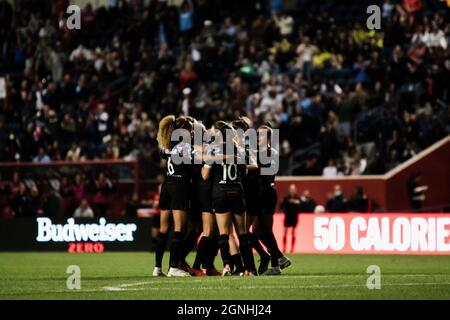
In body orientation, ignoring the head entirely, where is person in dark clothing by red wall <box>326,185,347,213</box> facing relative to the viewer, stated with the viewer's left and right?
facing the viewer

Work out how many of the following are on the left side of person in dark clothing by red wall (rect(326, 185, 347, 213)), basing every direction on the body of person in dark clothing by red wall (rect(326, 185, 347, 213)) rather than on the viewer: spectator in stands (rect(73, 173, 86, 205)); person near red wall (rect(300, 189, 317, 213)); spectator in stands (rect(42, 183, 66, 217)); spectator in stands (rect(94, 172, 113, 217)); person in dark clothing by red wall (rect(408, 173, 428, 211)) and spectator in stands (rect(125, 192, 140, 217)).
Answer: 1

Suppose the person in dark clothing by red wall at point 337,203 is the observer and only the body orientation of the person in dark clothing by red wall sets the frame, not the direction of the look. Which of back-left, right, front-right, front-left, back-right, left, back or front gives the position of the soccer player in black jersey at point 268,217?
front

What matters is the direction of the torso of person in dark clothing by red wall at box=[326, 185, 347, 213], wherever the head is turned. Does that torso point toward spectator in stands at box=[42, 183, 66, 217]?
no

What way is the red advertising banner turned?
toward the camera

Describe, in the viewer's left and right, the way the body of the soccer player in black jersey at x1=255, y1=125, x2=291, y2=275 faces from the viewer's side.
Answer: facing to the left of the viewer

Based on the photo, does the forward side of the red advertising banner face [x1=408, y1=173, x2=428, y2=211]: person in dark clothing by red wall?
no

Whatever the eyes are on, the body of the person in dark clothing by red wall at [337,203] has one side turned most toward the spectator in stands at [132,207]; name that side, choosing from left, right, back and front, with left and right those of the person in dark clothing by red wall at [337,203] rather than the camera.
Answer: right

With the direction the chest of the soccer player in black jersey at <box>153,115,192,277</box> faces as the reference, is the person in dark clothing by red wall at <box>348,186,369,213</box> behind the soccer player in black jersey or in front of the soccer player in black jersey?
in front

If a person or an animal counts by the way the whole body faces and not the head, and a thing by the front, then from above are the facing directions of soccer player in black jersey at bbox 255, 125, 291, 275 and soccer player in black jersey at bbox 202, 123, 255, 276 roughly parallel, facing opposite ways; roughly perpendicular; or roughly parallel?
roughly perpendicular

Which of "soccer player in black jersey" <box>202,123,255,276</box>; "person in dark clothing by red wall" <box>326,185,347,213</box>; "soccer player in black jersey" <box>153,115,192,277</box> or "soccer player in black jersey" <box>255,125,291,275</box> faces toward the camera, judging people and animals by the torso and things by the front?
the person in dark clothing by red wall

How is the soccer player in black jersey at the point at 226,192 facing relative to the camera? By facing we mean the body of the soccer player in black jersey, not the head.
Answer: away from the camera
